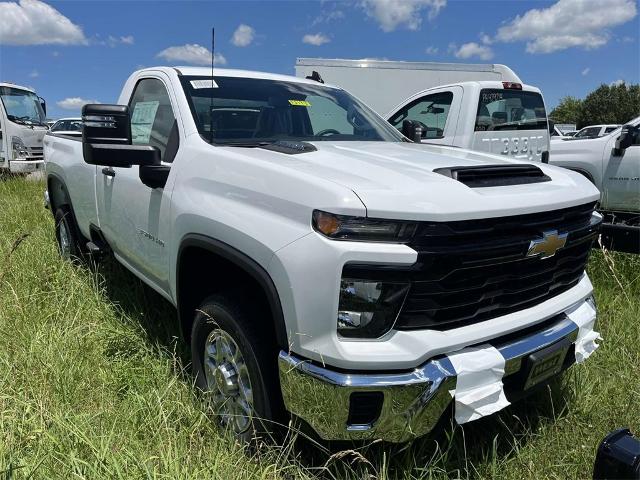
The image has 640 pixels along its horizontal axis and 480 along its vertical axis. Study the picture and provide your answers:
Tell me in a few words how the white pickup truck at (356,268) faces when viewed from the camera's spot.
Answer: facing the viewer and to the right of the viewer

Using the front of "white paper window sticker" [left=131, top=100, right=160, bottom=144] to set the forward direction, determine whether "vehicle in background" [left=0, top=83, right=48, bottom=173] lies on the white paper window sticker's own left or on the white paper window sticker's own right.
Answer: on the white paper window sticker's own right

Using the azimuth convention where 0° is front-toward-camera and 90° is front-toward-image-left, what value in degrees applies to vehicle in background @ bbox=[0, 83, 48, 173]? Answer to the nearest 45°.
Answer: approximately 315°

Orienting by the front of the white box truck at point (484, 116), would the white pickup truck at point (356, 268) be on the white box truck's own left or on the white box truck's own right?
on the white box truck's own left

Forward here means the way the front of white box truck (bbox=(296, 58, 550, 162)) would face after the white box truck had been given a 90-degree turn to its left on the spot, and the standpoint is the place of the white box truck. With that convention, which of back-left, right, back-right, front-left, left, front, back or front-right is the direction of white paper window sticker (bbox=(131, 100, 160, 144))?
front

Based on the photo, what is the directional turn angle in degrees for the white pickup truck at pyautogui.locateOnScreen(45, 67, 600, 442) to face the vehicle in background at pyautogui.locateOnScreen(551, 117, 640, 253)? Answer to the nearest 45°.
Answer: approximately 90° to its left

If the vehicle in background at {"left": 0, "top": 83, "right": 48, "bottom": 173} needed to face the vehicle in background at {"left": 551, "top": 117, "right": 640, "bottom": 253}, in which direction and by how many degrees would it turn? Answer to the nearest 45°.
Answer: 0° — it already faces it

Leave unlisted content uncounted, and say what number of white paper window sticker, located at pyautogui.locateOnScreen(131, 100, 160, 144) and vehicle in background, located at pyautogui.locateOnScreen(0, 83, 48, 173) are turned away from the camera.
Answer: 0

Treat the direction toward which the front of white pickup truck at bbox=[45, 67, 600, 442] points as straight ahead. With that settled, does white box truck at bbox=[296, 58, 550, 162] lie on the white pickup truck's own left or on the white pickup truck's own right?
on the white pickup truck's own left

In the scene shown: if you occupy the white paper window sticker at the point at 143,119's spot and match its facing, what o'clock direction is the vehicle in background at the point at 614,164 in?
The vehicle in background is roughly at 7 o'clock from the white paper window sticker.

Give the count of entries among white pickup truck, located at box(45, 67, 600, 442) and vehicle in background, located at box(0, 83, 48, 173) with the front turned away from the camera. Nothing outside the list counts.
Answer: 0
